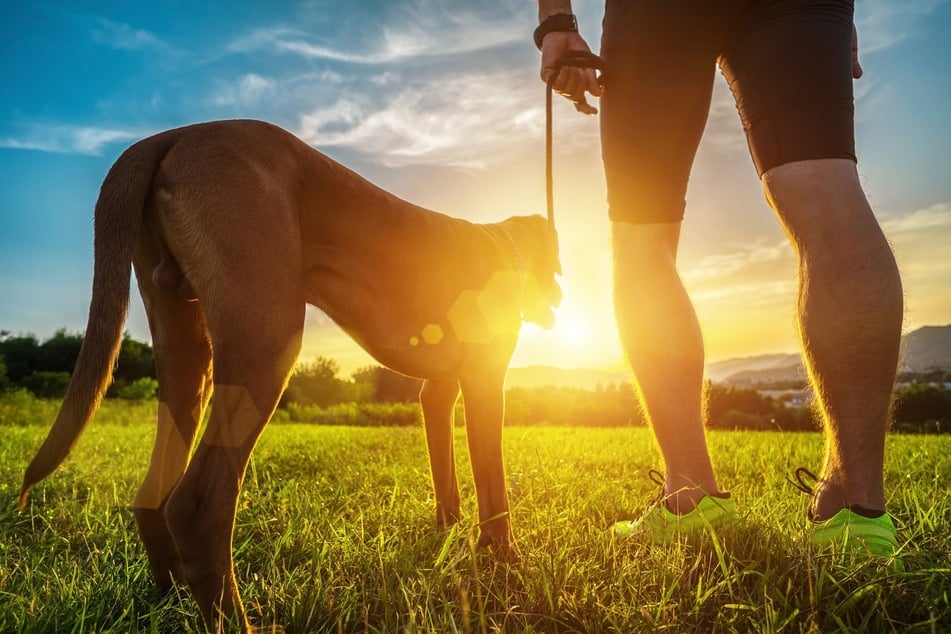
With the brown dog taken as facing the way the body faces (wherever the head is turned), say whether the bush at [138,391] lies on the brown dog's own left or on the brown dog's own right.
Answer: on the brown dog's own left

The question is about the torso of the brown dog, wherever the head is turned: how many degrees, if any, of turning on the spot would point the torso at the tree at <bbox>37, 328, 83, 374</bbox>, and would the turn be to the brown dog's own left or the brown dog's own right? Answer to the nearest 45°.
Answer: approximately 45° to the brown dog's own left

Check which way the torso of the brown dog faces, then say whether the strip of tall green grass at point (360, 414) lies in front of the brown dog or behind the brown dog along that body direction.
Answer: in front

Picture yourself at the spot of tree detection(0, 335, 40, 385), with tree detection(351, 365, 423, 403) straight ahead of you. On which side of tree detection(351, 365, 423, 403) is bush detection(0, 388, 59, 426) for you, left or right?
right

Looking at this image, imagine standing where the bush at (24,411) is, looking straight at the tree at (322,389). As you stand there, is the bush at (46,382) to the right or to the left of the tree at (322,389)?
left

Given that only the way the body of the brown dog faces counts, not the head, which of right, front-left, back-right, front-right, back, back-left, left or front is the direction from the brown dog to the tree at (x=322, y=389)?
front-left

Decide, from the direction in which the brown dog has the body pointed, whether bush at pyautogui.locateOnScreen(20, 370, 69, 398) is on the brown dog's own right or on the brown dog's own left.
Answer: on the brown dog's own left

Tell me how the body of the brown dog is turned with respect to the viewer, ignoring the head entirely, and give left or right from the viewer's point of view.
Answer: facing away from the viewer and to the right of the viewer

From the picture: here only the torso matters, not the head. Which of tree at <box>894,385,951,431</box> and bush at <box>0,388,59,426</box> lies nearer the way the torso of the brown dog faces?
the tree

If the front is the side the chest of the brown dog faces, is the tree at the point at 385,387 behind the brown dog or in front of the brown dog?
in front
